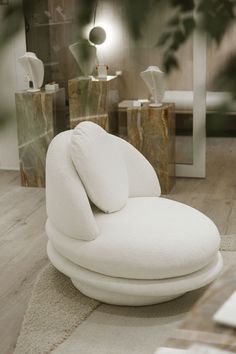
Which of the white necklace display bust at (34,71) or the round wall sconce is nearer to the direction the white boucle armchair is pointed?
the round wall sconce

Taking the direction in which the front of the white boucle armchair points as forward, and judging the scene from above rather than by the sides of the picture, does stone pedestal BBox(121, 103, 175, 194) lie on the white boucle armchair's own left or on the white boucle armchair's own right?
on the white boucle armchair's own left

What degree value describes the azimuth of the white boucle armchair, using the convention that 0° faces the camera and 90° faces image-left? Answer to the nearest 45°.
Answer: approximately 315°

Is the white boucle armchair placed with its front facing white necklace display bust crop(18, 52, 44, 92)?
no
